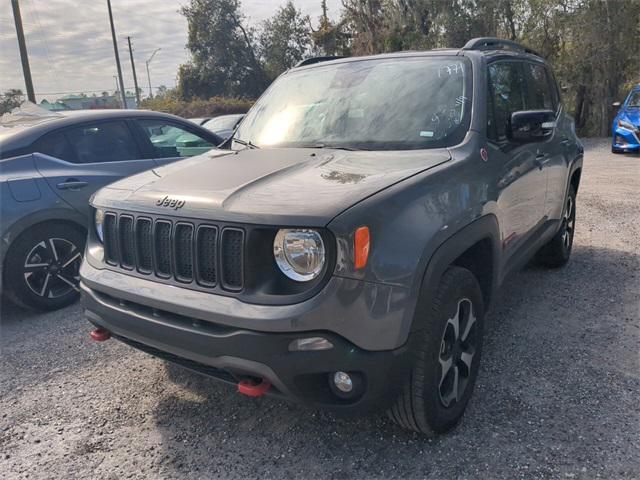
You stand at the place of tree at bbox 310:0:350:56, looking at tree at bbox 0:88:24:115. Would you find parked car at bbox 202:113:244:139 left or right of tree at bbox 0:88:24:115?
left

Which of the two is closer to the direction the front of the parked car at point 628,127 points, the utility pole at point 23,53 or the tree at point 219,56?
the utility pole

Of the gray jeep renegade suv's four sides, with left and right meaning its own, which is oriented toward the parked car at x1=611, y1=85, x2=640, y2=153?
back

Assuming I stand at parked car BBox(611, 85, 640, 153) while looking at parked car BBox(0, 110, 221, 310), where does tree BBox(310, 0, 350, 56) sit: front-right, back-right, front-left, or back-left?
back-right

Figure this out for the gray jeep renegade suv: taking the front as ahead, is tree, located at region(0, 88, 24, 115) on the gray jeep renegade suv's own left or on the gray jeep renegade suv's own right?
on the gray jeep renegade suv's own right

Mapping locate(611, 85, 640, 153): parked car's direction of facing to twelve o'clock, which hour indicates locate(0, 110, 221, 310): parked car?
locate(0, 110, 221, 310): parked car is roughly at 1 o'clock from locate(611, 85, 640, 153): parked car.

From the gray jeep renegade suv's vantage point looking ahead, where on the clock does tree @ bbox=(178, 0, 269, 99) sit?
The tree is roughly at 4 o'clock from the gray jeep renegade suv.

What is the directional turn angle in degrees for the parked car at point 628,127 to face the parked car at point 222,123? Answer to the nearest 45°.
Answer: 0° — it already faces it

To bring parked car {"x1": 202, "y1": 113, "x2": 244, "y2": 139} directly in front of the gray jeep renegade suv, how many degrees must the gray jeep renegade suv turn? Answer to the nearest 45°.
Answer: approximately 135° to its right

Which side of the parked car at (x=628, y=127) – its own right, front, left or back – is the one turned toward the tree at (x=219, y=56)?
right

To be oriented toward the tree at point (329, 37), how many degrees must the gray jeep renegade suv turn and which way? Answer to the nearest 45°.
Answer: approximately 135° to its right

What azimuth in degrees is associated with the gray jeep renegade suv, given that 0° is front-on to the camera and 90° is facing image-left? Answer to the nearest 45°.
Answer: approximately 45°
